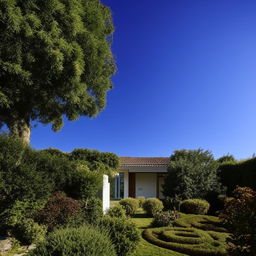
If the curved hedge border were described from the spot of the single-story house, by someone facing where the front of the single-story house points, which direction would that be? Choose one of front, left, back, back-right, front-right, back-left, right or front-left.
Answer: front

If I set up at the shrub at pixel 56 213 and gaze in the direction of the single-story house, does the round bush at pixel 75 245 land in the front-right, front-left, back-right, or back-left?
back-right

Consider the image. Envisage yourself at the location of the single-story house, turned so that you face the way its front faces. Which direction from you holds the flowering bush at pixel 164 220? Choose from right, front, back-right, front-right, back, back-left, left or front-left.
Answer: front

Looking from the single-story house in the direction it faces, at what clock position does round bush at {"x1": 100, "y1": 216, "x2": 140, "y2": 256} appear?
The round bush is roughly at 12 o'clock from the single-story house.

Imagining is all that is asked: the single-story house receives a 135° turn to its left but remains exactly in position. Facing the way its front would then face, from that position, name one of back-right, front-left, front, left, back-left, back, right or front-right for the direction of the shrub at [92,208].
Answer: back-right

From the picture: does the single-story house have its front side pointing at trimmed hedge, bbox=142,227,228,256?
yes

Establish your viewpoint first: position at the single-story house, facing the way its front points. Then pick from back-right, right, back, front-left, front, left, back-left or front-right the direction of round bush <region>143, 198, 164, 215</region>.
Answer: front

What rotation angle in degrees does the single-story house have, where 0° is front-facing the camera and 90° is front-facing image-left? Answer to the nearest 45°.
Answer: approximately 0°

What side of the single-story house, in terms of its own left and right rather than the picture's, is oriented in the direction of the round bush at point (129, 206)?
front
